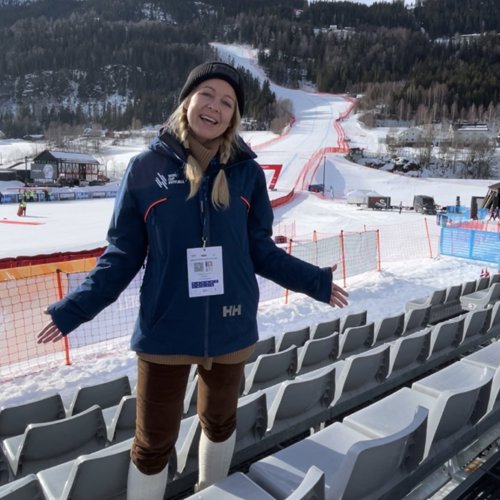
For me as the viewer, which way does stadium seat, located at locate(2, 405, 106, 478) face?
facing away from the viewer and to the left of the viewer

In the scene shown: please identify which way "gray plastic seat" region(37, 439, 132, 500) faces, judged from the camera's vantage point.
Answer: facing away from the viewer and to the left of the viewer

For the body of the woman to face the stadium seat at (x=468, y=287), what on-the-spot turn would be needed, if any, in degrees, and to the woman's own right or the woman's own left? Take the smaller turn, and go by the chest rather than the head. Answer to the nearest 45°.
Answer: approximately 135° to the woman's own left

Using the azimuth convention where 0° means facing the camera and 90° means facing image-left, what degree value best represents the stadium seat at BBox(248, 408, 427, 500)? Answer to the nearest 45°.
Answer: approximately 135°

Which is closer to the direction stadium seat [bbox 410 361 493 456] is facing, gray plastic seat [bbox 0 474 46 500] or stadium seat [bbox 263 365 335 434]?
the stadium seat

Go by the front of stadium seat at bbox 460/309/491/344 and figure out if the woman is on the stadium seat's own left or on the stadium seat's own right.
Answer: on the stadium seat's own left

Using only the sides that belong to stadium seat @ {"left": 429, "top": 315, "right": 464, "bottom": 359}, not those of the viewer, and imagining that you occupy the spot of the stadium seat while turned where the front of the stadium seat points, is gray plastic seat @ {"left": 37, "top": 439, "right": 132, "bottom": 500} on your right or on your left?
on your left

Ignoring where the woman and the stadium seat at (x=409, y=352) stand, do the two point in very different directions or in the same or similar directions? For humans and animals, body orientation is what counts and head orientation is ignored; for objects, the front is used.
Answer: very different directions

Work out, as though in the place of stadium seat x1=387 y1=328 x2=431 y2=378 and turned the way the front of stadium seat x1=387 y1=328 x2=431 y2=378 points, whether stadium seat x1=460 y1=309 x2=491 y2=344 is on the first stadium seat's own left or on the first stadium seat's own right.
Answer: on the first stadium seat's own right

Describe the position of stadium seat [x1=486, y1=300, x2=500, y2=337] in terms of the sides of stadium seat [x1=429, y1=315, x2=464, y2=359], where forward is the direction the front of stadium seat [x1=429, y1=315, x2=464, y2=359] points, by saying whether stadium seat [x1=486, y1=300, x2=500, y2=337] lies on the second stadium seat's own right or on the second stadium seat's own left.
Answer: on the second stadium seat's own right

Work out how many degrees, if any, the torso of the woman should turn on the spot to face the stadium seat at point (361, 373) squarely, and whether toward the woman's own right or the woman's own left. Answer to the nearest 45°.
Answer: approximately 135° to the woman's own left

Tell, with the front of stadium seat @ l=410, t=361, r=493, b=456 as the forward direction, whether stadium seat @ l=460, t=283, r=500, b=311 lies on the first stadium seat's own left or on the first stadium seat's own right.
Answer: on the first stadium seat's own right

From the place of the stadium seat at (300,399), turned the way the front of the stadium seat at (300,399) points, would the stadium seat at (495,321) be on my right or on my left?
on my right
